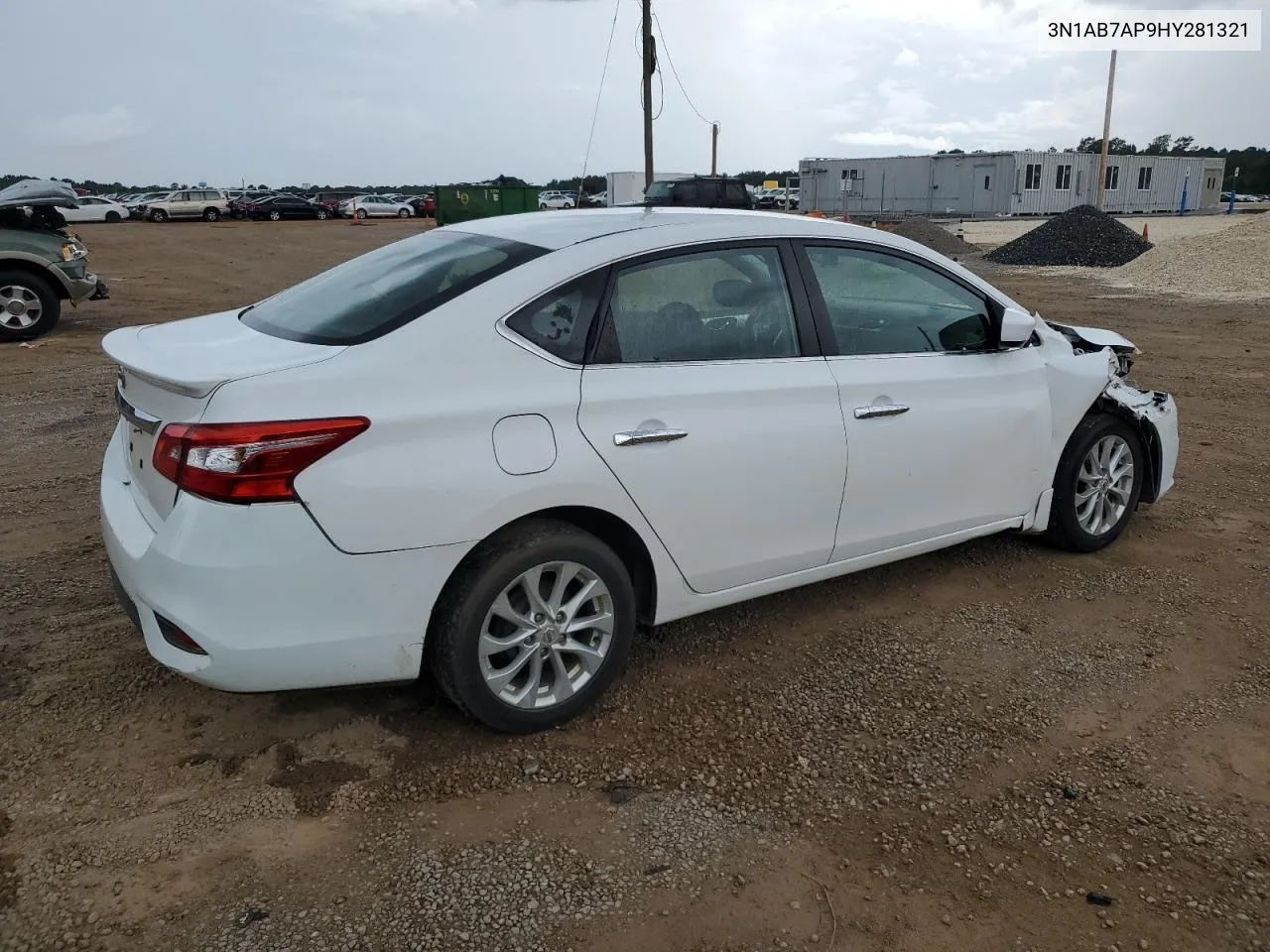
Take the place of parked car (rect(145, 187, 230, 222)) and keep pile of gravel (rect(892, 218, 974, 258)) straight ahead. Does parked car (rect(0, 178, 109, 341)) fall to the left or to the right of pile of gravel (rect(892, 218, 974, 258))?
right

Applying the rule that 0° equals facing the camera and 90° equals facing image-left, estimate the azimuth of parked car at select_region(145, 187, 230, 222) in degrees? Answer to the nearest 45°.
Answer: approximately 90°

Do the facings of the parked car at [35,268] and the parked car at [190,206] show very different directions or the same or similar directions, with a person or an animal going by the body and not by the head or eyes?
very different directions

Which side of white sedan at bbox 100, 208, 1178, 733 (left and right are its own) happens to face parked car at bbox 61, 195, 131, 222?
left

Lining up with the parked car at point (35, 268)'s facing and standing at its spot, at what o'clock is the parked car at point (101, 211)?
the parked car at point (101, 211) is roughly at 9 o'clock from the parked car at point (35, 268).

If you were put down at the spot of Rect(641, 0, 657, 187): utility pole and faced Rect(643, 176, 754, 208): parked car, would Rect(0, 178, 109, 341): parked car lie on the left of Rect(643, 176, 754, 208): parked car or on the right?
right

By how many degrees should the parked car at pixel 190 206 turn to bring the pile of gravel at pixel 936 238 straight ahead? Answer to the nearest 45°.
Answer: approximately 135° to its left

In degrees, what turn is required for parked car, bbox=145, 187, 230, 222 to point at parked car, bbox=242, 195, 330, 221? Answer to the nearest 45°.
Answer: approximately 180°

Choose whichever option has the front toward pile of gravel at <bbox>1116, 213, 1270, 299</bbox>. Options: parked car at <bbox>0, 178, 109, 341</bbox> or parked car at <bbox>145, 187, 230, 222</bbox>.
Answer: parked car at <bbox>0, 178, 109, 341</bbox>

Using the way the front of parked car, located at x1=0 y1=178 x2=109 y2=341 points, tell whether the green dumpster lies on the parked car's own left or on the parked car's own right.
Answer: on the parked car's own left

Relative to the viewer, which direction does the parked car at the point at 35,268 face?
to the viewer's right
